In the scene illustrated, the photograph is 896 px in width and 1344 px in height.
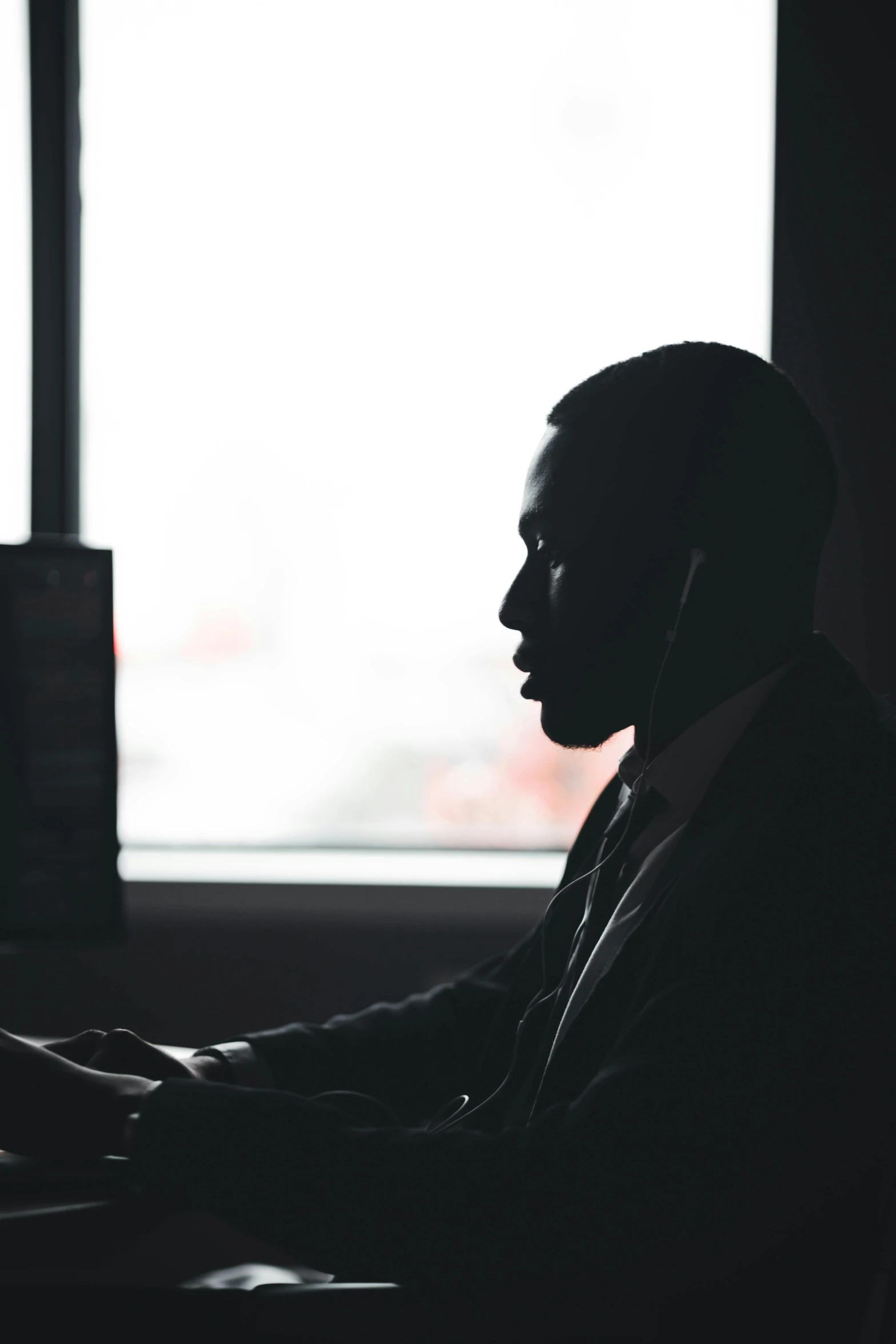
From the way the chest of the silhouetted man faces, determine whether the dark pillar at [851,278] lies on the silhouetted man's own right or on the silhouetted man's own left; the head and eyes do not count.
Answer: on the silhouetted man's own right

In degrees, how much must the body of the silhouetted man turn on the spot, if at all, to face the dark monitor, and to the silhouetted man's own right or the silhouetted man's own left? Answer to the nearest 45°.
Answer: approximately 45° to the silhouetted man's own right

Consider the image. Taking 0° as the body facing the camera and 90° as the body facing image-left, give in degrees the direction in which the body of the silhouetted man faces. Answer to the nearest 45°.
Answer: approximately 90°

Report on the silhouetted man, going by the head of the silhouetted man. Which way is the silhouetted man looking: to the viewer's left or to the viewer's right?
to the viewer's left

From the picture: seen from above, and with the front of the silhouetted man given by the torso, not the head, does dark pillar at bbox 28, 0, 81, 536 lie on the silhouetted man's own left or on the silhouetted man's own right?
on the silhouetted man's own right
